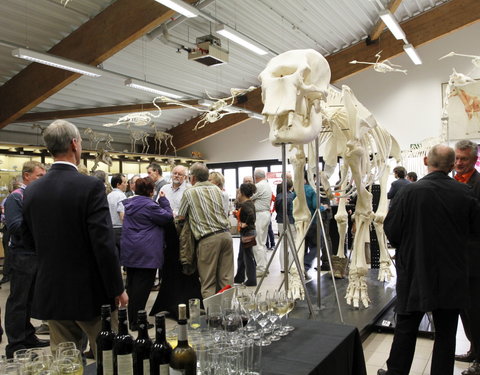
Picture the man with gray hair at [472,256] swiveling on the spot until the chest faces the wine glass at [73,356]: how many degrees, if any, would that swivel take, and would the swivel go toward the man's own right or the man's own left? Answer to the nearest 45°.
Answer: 0° — they already face it

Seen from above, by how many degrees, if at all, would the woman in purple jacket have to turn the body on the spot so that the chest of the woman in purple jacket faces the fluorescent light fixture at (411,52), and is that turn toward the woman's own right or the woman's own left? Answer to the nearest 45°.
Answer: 0° — they already face it

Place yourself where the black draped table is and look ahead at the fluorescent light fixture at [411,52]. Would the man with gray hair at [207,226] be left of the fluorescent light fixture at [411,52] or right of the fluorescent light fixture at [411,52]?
left

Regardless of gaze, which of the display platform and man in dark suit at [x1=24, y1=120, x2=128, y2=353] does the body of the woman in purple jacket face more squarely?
the display platform

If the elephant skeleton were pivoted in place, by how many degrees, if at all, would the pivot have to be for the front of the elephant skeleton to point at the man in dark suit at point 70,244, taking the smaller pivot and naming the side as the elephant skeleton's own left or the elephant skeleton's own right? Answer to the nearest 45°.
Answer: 0° — it already faces them

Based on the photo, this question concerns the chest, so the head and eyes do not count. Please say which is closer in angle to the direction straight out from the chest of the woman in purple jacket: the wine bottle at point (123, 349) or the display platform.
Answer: the display platform

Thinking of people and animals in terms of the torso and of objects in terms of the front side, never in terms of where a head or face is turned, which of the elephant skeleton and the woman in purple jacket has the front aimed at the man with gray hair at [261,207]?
the woman in purple jacket

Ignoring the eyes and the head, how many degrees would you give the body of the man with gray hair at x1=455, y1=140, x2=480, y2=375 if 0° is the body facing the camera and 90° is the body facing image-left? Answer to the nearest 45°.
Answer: approximately 45°

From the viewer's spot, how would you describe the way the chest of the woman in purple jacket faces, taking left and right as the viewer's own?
facing away from the viewer and to the right of the viewer

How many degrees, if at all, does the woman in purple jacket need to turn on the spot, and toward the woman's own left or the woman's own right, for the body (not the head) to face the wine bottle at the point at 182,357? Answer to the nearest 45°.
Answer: approximately 135° to the woman's own right

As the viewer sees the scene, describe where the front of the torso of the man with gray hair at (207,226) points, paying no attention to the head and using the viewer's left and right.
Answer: facing away from the viewer and to the left of the viewer

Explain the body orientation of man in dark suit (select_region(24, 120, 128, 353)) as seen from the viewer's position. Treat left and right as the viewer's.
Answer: facing away from the viewer and to the right of the viewer
